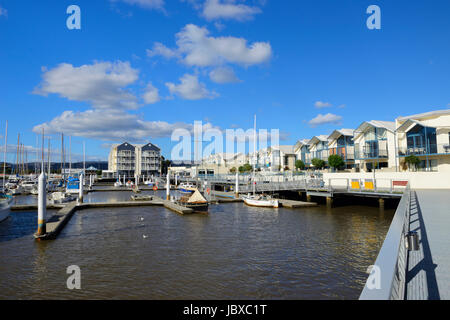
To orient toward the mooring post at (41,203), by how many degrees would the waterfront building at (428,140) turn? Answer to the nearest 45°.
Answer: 0° — it already faces it

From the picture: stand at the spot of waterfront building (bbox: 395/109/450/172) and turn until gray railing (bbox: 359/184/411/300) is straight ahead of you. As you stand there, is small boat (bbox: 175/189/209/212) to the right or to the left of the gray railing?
right

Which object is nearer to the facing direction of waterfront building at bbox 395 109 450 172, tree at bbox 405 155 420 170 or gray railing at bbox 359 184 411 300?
the tree

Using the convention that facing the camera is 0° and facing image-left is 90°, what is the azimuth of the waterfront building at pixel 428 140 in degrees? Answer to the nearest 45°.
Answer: approximately 45°

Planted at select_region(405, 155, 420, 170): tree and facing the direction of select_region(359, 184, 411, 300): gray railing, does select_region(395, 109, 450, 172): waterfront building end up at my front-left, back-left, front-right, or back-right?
back-left

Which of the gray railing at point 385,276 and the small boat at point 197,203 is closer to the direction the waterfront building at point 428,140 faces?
the small boat

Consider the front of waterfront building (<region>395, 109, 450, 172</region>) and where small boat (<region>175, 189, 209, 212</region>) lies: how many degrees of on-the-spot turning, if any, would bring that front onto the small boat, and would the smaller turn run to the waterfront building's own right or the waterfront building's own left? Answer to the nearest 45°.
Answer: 0° — it already faces it
